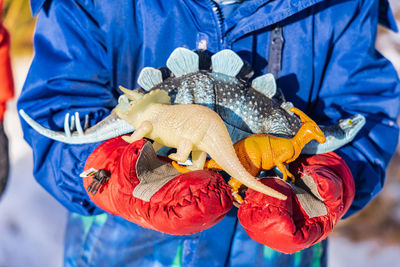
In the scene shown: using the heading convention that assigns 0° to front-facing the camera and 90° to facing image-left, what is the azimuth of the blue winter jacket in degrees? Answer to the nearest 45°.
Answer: approximately 0°

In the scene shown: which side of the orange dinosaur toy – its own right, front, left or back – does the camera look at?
right
